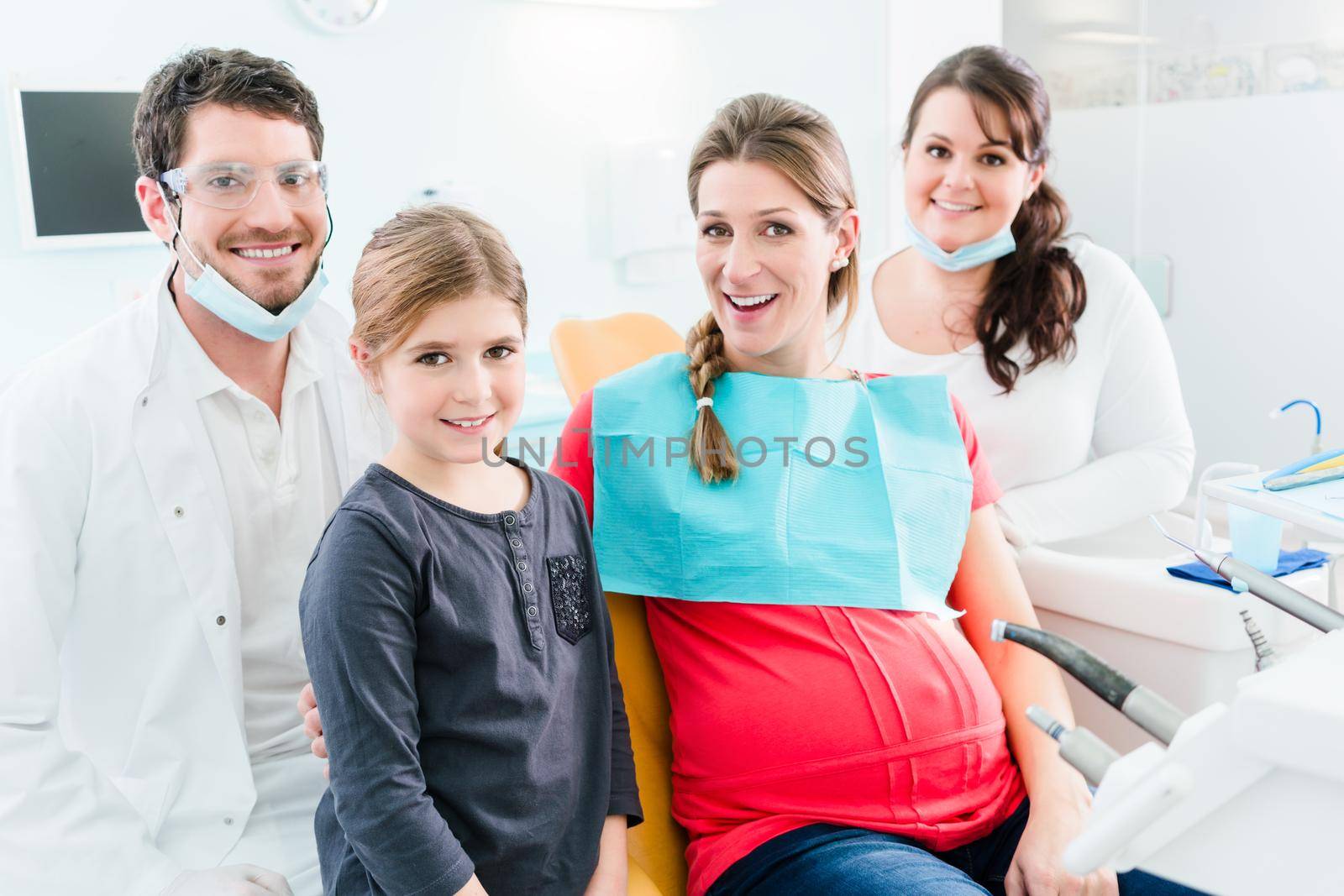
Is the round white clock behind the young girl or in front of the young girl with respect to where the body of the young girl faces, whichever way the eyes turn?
behind

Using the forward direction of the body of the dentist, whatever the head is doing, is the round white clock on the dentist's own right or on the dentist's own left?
on the dentist's own left

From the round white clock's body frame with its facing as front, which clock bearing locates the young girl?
The young girl is roughly at 12 o'clock from the round white clock.

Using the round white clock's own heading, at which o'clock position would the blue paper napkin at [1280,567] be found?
The blue paper napkin is roughly at 11 o'clock from the round white clock.

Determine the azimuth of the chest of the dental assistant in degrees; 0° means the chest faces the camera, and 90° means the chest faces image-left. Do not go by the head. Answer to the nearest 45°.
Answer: approximately 45°

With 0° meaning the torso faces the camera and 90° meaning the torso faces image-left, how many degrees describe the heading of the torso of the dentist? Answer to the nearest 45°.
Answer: approximately 315°
